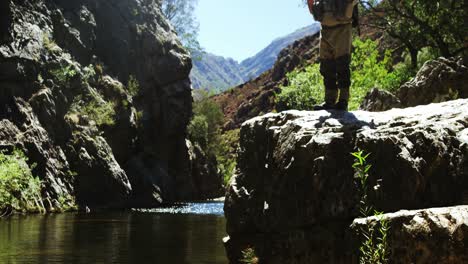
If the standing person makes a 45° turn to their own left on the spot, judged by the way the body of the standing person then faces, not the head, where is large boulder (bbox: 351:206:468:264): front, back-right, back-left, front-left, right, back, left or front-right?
front

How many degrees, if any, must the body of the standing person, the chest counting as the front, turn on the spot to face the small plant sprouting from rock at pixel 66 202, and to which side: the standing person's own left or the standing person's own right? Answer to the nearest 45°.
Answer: approximately 90° to the standing person's own right

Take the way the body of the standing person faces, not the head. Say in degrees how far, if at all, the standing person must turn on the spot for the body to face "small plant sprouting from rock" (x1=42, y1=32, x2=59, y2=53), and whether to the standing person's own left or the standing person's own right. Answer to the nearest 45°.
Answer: approximately 90° to the standing person's own right

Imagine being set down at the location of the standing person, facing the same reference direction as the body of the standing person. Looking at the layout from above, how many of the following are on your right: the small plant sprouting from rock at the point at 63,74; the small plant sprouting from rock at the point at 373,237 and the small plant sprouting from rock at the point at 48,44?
2

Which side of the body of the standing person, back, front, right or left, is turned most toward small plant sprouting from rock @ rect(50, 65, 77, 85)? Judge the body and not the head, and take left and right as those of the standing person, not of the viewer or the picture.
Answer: right

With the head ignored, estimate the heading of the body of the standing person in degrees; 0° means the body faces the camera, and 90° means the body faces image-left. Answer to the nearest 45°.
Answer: approximately 45°

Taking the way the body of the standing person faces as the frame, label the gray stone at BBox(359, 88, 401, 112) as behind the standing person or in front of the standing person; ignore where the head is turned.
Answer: behind

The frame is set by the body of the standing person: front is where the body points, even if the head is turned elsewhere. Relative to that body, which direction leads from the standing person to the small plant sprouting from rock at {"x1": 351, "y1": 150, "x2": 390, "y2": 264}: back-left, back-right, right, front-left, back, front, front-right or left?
front-left
